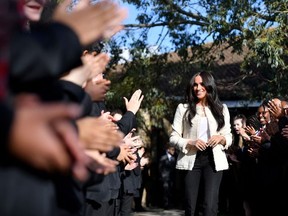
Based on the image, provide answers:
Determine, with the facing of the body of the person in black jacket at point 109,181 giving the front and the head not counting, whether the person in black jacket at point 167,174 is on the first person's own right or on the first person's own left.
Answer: on the first person's own left

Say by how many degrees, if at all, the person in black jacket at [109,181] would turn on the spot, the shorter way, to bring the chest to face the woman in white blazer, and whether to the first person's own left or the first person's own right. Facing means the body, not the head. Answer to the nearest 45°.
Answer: approximately 45° to the first person's own left

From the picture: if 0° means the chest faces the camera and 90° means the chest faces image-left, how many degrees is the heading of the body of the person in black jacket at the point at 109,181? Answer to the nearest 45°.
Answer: approximately 270°

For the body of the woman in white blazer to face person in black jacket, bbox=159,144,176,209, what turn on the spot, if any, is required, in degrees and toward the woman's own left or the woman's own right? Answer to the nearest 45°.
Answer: approximately 180°

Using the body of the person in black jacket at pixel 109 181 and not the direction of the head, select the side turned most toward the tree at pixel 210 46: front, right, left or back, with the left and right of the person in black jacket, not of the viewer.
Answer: left

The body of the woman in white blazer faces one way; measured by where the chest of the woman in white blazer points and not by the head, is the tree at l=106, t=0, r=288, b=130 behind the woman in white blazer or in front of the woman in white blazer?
behind

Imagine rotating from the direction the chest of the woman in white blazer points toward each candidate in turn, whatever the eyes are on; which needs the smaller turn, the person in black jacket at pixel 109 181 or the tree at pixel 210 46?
the person in black jacket

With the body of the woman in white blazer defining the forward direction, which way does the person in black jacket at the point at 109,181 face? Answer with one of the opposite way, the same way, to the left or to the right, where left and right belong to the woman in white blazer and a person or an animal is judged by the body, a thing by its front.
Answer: to the left

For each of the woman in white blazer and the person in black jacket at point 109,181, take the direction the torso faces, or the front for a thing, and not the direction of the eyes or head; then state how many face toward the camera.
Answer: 1

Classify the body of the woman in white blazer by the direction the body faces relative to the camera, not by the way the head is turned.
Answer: toward the camera

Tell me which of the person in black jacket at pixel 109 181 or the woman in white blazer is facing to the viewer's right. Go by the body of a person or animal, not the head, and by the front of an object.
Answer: the person in black jacket
